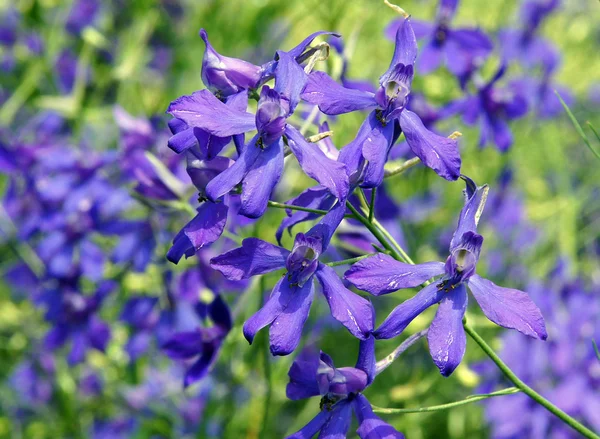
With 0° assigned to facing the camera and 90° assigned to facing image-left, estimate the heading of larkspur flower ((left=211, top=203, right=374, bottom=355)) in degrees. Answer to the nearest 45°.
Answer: approximately 0°

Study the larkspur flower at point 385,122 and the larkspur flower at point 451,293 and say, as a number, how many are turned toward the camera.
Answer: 2

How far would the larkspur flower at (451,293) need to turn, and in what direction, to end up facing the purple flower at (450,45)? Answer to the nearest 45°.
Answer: approximately 180°

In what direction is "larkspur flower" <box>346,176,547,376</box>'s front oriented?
toward the camera

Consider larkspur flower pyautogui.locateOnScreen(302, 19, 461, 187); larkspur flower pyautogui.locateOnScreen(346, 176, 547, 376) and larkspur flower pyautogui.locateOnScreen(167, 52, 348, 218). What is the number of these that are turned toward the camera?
3

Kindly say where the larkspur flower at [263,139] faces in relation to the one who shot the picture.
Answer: facing the viewer
